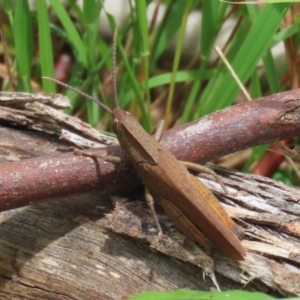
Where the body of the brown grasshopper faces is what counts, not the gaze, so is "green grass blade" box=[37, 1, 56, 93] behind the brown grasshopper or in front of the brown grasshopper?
in front

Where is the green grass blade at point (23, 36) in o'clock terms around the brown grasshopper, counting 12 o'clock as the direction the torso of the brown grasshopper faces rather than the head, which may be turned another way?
The green grass blade is roughly at 12 o'clock from the brown grasshopper.

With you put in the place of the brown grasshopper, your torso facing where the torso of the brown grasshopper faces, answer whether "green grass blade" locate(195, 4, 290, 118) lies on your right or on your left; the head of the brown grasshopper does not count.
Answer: on your right

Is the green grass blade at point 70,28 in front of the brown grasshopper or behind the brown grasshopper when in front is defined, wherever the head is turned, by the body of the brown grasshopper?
in front

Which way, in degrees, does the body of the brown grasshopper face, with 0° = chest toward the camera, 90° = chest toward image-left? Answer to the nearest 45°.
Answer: approximately 135°
